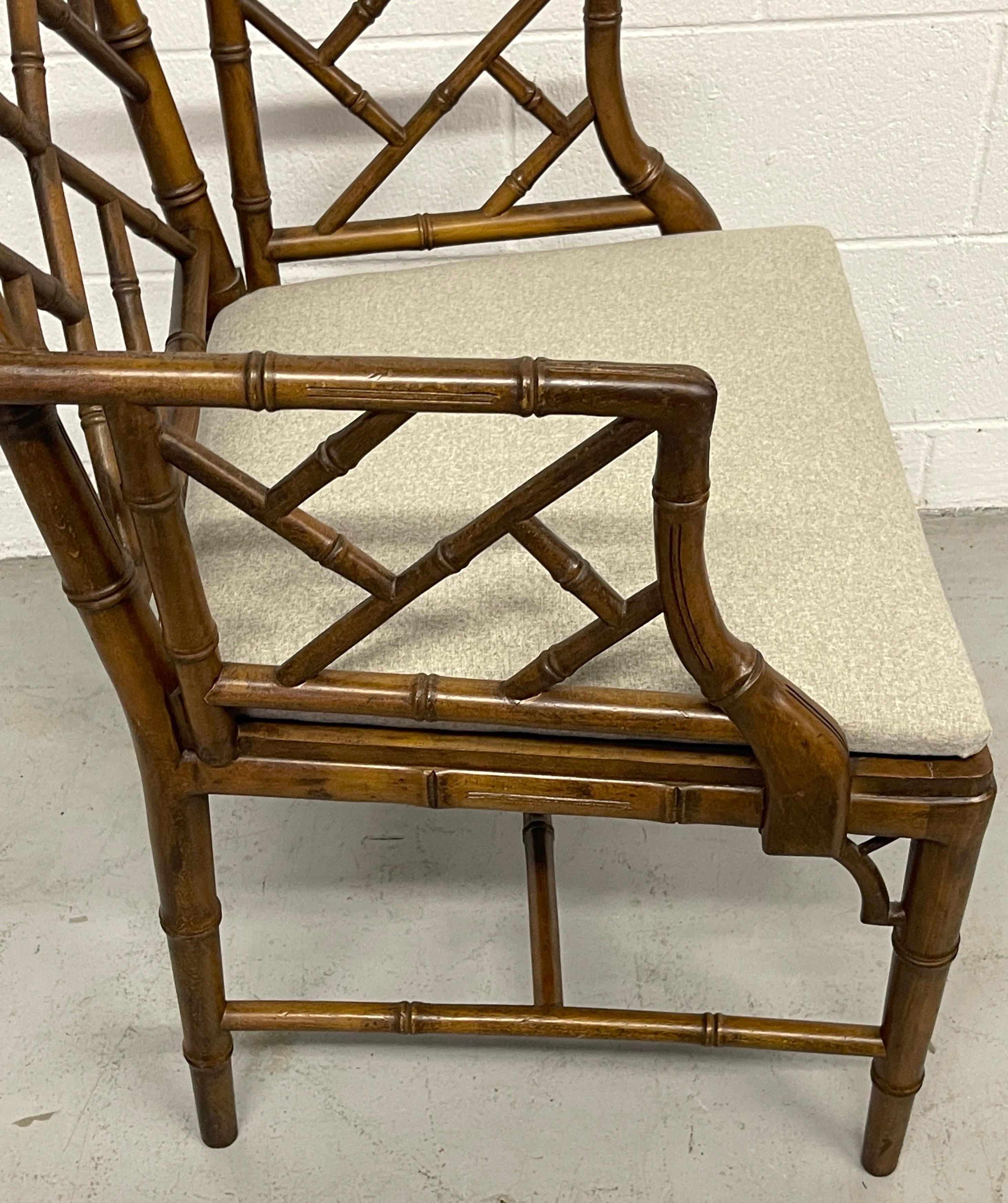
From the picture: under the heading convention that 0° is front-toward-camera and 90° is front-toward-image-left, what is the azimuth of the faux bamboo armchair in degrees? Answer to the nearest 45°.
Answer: approximately 270°
